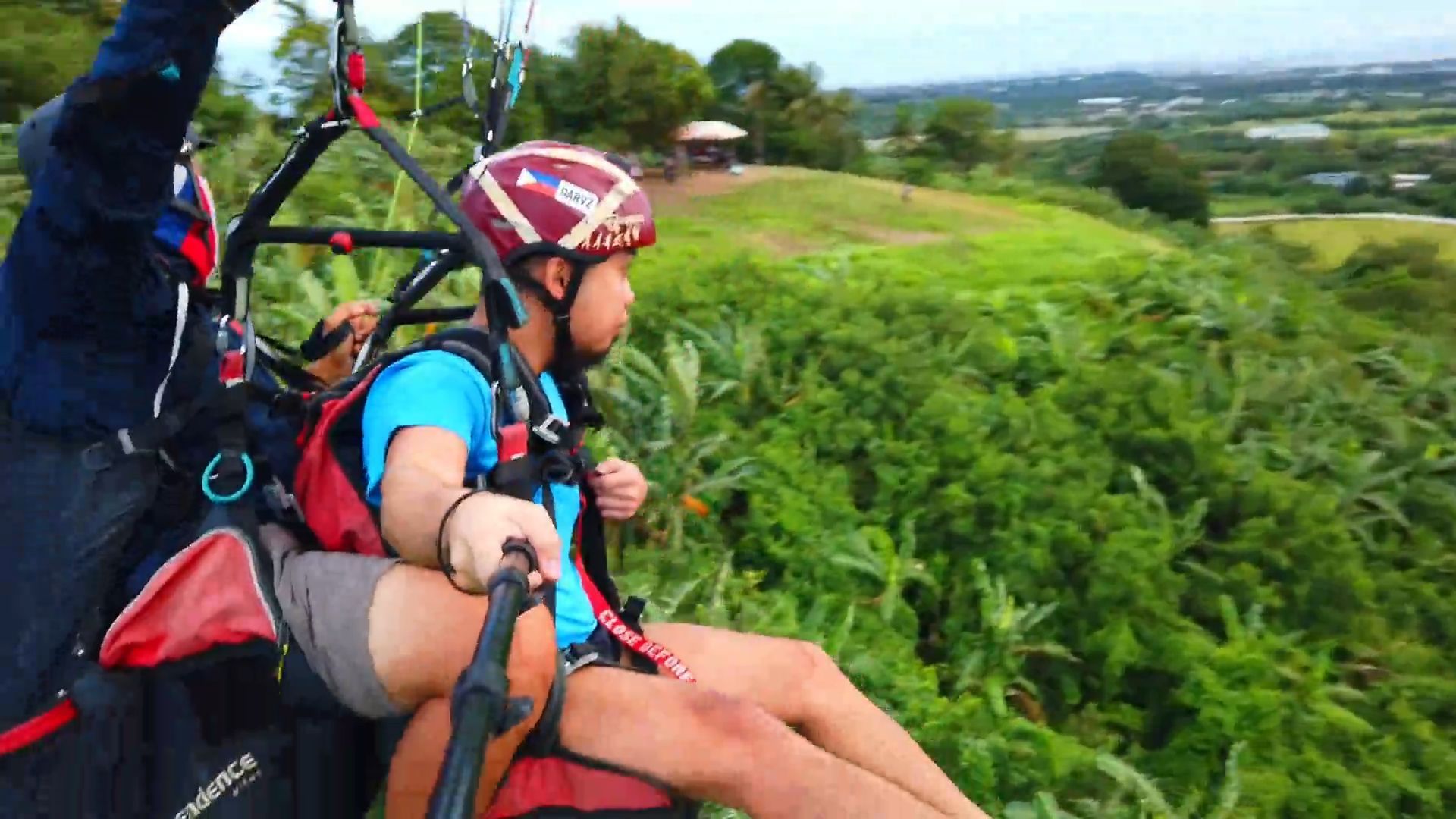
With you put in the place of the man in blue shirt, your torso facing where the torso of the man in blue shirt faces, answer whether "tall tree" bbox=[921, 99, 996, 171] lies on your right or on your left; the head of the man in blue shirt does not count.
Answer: on your left

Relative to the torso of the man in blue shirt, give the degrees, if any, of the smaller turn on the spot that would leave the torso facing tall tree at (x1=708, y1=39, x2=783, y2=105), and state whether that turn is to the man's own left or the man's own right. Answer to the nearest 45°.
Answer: approximately 90° to the man's own left

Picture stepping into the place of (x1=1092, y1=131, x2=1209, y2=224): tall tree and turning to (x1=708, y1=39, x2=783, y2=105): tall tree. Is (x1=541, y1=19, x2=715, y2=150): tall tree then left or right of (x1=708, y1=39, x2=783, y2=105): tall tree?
left

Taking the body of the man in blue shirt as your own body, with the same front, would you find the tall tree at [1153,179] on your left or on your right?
on your left

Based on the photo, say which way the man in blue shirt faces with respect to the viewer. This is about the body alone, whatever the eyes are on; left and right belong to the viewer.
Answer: facing to the right of the viewer

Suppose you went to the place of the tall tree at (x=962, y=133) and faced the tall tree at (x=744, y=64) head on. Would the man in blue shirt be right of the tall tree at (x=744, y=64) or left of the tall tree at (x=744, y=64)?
left

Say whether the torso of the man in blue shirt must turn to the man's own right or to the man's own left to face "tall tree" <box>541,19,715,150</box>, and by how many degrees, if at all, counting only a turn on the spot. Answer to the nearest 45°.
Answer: approximately 90° to the man's own left
